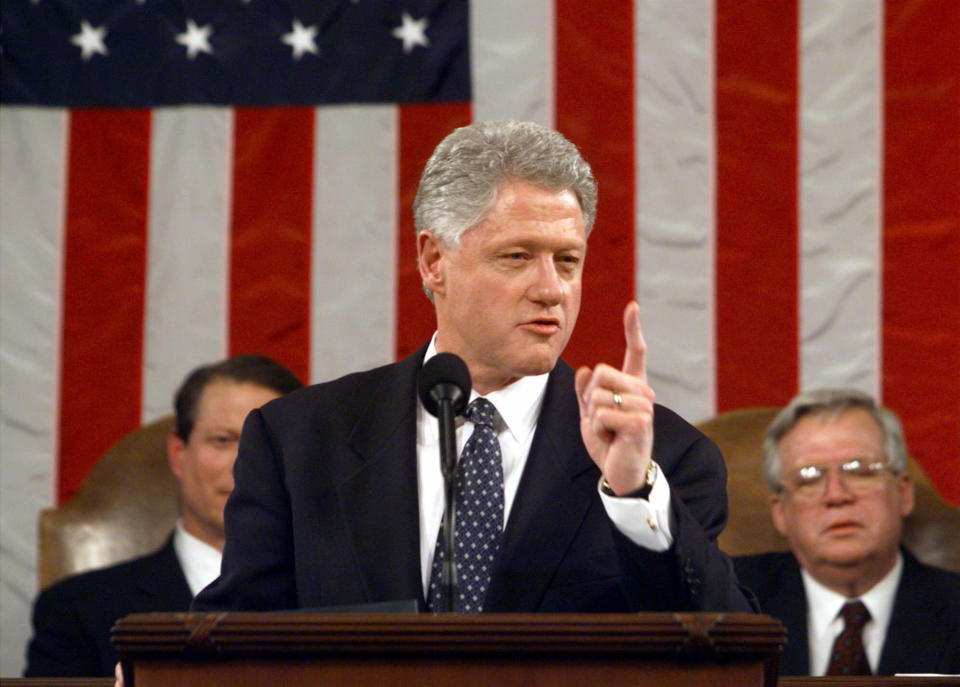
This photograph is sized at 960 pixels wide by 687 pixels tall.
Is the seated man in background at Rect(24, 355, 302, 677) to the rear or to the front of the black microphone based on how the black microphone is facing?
to the front

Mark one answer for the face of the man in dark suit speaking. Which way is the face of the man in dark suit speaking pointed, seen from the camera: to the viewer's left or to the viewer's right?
to the viewer's right

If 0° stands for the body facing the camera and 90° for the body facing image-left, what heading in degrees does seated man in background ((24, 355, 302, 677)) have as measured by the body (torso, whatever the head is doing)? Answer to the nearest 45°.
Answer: approximately 315°

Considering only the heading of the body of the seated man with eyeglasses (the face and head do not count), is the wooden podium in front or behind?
in front

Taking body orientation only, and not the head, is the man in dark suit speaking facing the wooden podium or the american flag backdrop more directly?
the wooden podium

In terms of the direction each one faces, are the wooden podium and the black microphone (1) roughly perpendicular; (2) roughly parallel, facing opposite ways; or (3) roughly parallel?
roughly parallel, facing opposite ways

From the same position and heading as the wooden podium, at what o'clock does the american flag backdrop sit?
The american flag backdrop is roughly at 6 o'clock from the wooden podium.

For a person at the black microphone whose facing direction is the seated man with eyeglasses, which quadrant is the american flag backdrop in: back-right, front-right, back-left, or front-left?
front-left

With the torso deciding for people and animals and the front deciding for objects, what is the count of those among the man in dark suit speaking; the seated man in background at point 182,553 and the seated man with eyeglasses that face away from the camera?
0

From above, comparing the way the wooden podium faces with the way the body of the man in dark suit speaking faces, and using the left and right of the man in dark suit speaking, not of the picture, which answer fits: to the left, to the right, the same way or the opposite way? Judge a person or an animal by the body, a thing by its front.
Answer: the same way

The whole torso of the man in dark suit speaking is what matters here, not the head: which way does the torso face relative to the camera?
toward the camera

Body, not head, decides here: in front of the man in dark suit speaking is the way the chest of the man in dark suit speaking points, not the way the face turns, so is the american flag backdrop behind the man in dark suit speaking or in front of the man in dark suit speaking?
behind

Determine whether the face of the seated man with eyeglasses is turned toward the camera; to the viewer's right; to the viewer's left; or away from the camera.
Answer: toward the camera

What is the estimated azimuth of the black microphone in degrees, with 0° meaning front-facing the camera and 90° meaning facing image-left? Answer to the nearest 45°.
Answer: approximately 180°

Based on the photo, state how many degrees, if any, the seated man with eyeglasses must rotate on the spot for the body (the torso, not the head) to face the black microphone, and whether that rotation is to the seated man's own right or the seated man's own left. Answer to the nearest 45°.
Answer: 0° — they already face it

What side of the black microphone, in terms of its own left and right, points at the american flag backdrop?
front

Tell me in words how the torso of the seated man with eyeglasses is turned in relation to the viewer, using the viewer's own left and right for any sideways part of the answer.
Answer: facing the viewer
